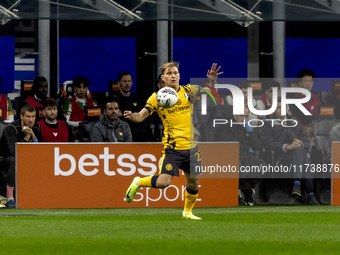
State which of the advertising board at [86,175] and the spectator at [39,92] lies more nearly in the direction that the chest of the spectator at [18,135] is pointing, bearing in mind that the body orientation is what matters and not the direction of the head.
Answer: the advertising board

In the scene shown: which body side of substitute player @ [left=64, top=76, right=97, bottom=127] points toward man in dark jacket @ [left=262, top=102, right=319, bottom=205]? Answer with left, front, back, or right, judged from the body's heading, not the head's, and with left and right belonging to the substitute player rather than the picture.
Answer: left

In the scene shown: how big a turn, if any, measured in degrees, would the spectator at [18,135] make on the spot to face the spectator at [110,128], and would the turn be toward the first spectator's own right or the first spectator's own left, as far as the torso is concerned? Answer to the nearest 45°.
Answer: approximately 45° to the first spectator's own left

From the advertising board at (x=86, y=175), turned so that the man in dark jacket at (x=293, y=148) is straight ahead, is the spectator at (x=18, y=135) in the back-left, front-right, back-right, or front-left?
back-left

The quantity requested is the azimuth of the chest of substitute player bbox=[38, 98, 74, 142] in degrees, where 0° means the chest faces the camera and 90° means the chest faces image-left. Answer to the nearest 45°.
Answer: approximately 0°

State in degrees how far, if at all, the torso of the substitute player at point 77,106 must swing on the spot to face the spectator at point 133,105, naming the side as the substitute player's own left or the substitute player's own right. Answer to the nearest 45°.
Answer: approximately 45° to the substitute player's own left

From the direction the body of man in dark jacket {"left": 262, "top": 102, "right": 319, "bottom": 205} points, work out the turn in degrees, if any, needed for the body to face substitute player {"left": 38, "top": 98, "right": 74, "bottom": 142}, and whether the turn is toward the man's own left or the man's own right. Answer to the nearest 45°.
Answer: approximately 135° to the man's own right

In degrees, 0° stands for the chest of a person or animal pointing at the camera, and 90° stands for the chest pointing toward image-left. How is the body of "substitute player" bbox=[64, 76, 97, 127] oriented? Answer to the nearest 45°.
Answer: approximately 0°

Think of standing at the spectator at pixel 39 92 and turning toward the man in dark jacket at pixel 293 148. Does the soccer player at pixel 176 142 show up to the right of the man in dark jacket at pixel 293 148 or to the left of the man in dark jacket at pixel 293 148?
right

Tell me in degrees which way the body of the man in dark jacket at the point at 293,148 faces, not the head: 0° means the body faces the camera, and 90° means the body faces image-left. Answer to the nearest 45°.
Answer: approximately 315°
